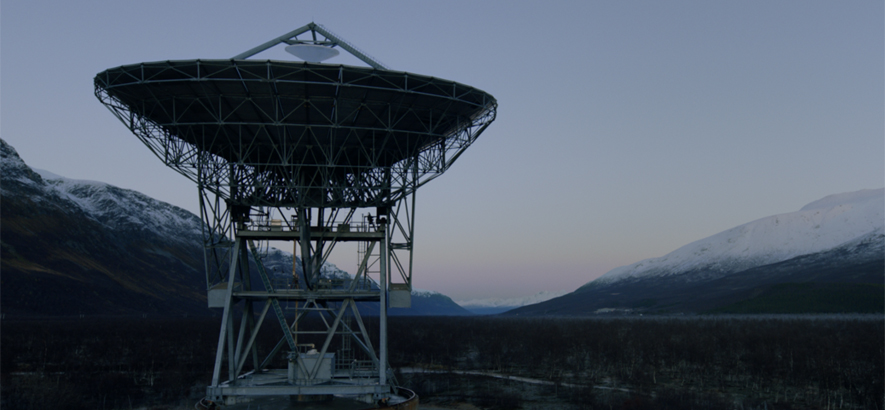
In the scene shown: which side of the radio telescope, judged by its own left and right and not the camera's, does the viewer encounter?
back
